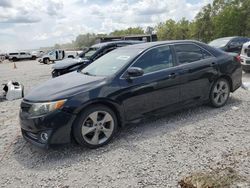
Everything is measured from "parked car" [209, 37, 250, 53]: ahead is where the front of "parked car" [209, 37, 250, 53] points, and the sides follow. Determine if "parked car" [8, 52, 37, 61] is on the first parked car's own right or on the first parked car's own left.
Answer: on the first parked car's own right

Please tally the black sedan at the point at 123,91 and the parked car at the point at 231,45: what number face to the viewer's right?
0

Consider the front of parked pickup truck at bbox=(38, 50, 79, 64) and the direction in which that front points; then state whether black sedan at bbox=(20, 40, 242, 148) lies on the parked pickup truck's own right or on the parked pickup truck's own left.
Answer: on the parked pickup truck's own left

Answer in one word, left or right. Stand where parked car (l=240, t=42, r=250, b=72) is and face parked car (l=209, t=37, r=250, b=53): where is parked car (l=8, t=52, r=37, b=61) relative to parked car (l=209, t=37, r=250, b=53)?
left

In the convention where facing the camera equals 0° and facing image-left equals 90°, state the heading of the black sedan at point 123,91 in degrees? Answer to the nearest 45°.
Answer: approximately 45°

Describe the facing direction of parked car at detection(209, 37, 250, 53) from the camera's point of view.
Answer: facing the viewer and to the left of the viewer

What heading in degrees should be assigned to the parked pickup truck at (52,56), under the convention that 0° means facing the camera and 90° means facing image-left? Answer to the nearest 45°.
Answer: approximately 45°
